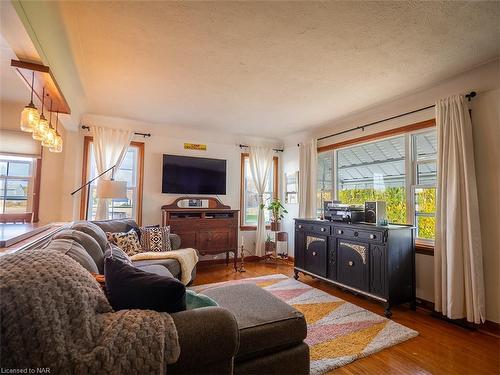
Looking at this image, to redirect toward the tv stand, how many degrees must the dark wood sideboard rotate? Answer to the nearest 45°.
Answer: approximately 45° to its right

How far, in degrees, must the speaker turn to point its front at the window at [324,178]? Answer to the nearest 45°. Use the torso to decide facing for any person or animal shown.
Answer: approximately 90° to its right

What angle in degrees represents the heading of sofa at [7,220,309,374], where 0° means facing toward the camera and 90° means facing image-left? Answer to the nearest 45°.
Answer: approximately 270°

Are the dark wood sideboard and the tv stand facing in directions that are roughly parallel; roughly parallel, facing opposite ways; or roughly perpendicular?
roughly perpendicular

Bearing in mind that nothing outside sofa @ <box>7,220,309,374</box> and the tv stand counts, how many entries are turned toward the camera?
1

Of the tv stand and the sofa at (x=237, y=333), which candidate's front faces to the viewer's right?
the sofa

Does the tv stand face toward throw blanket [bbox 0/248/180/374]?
yes

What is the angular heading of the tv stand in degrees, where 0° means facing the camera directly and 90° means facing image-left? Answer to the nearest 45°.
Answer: approximately 0°
